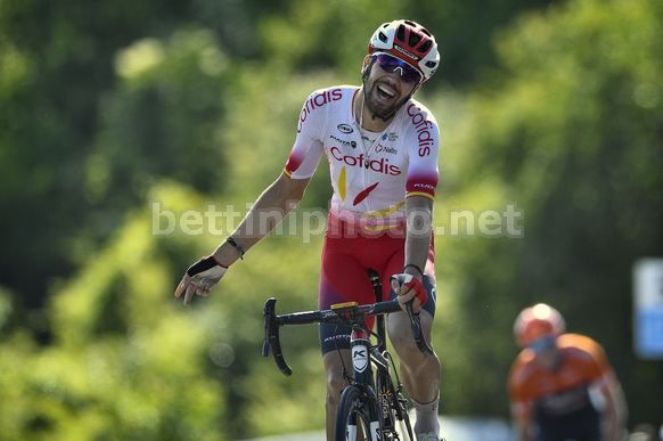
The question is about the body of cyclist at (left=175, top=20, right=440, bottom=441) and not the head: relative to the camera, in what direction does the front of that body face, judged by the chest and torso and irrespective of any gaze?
toward the camera

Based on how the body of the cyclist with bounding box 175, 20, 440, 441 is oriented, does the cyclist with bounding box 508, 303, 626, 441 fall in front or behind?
behind

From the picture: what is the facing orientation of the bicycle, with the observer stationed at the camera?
facing the viewer

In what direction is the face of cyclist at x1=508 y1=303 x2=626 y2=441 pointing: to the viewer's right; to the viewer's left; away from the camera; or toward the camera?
toward the camera

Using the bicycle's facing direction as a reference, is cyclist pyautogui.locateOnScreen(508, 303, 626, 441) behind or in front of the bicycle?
behind
